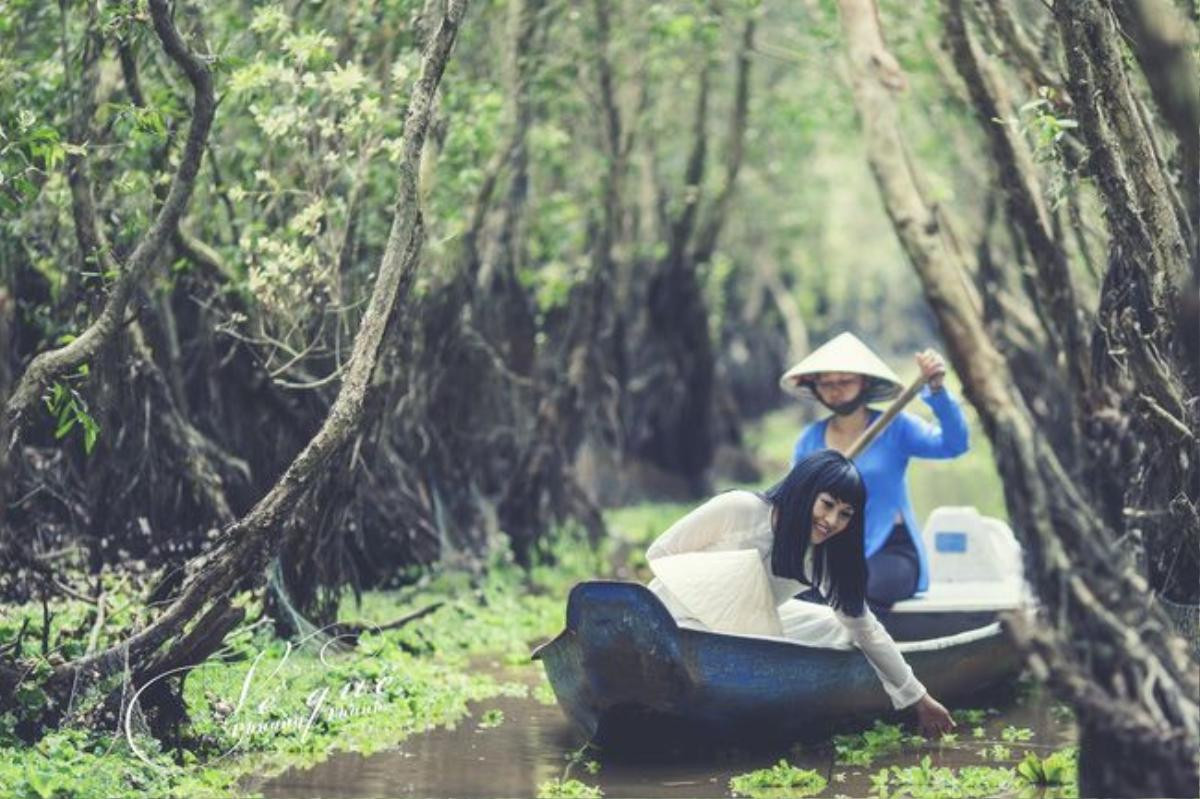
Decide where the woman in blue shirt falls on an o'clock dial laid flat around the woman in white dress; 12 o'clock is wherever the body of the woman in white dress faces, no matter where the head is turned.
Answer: The woman in blue shirt is roughly at 8 o'clock from the woman in white dress.

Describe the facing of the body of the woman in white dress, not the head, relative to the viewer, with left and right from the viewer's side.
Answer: facing the viewer and to the right of the viewer

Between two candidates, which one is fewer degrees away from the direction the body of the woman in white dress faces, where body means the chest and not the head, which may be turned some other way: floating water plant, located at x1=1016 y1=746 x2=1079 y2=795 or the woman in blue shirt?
the floating water plant

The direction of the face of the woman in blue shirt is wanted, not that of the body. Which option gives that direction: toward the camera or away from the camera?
toward the camera

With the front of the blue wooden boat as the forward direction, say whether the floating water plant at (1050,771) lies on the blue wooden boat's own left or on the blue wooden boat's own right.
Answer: on the blue wooden boat's own left

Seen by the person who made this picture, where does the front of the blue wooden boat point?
facing the viewer and to the left of the viewer

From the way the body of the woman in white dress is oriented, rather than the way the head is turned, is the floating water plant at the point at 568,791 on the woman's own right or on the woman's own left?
on the woman's own right

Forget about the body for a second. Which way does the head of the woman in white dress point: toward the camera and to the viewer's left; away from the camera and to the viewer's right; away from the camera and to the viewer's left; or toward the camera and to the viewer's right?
toward the camera and to the viewer's right
